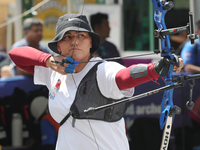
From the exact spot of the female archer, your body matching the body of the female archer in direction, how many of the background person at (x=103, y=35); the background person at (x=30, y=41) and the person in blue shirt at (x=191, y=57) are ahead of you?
0

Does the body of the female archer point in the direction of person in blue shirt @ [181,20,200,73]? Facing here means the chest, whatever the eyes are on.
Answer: no

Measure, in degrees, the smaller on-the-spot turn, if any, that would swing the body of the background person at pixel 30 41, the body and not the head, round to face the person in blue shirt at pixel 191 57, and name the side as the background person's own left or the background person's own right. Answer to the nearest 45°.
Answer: approximately 45° to the background person's own left

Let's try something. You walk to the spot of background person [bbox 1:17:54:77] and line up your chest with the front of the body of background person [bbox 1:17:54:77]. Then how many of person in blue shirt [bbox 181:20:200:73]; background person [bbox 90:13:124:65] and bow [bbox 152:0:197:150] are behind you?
0

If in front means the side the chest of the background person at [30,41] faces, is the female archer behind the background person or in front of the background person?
in front

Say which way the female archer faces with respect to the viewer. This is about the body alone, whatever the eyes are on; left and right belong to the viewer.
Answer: facing the viewer

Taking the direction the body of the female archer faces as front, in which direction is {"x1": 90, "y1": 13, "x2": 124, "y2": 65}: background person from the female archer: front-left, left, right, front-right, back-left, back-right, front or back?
back

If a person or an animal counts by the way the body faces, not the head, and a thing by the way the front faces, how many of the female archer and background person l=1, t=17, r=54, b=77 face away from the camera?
0

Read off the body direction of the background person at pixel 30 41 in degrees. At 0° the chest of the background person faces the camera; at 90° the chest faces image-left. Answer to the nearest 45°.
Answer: approximately 315°

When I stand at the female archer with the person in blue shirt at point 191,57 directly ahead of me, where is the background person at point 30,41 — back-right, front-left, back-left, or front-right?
front-left
